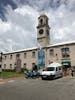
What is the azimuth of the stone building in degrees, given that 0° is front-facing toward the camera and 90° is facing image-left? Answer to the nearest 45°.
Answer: approximately 45°
